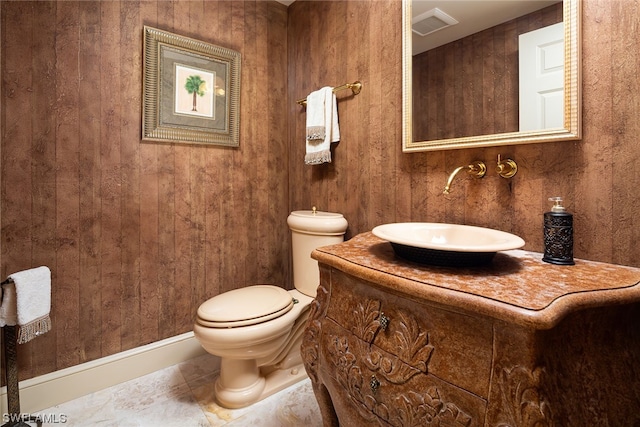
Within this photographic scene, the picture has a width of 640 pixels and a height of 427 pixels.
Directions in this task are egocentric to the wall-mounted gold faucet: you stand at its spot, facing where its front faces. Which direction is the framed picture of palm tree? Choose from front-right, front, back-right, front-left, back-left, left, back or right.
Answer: front-right

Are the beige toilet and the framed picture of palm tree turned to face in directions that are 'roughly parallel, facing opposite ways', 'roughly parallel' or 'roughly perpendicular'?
roughly perpendicular

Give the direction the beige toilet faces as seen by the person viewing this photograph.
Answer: facing the viewer and to the left of the viewer

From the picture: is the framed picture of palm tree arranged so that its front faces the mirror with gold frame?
yes

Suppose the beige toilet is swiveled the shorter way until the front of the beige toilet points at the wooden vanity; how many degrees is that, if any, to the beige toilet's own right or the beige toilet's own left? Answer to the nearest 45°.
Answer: approximately 90° to the beige toilet's own left

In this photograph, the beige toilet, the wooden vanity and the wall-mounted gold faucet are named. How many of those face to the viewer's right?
0

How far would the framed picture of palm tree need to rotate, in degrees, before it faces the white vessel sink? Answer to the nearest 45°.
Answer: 0° — it already faces it
